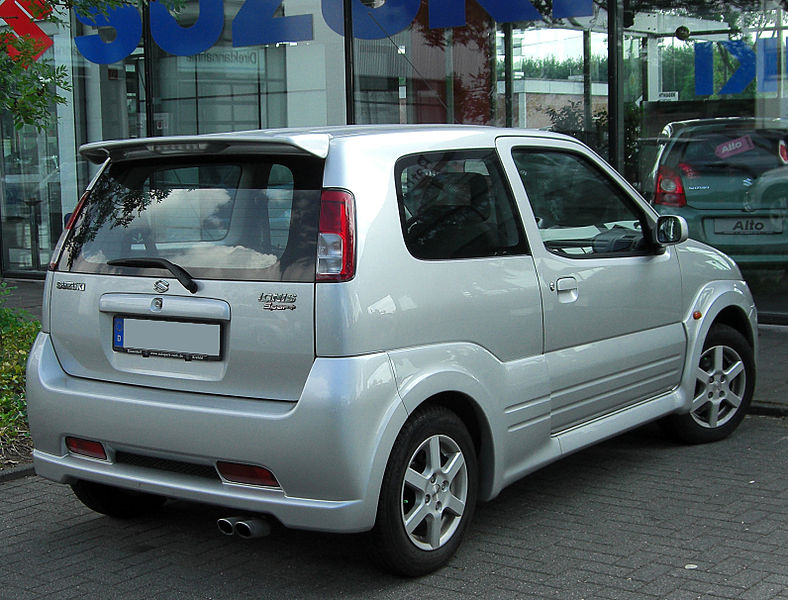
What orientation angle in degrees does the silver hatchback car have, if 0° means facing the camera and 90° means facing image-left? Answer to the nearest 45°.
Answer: approximately 225°

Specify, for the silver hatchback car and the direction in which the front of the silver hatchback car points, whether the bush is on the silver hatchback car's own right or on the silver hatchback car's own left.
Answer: on the silver hatchback car's own left

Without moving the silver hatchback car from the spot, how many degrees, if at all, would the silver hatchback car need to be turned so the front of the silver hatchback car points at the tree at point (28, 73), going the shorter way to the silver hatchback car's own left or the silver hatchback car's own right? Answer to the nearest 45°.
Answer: approximately 90° to the silver hatchback car's own left
